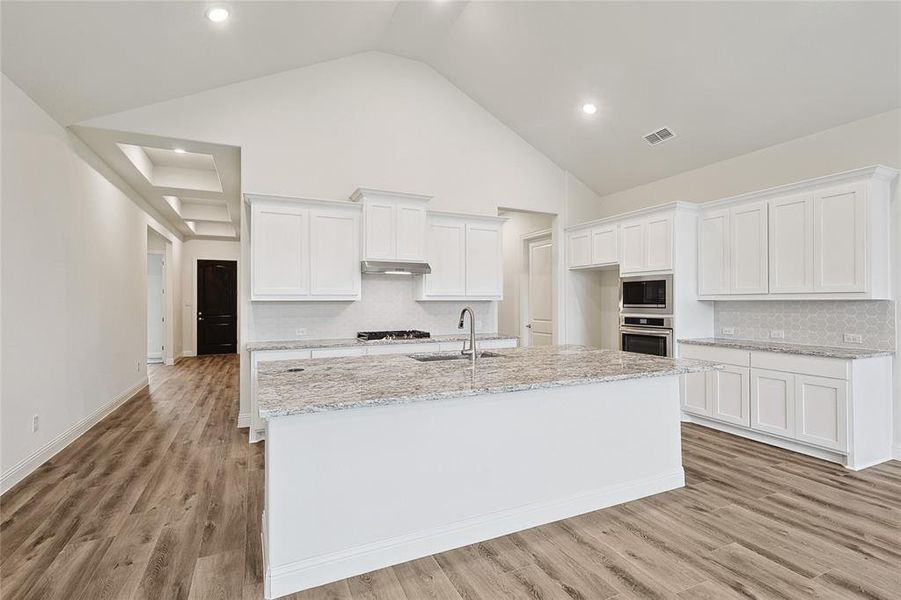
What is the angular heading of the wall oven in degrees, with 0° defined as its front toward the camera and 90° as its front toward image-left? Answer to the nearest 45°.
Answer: approximately 45°

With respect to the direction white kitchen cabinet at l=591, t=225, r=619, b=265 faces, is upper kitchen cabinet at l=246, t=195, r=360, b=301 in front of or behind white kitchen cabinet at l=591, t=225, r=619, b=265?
in front

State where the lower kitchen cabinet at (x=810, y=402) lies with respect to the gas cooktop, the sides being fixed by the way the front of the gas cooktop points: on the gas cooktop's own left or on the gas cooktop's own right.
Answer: on the gas cooktop's own left

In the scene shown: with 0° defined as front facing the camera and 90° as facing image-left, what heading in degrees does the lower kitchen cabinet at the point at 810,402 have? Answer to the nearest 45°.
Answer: approximately 45°

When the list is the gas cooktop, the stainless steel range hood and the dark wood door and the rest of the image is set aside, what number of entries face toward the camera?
3

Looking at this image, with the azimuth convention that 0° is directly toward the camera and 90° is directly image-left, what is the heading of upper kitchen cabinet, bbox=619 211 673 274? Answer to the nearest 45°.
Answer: approximately 45°

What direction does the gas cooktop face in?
toward the camera

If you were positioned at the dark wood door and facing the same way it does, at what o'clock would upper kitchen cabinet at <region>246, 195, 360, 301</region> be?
The upper kitchen cabinet is roughly at 12 o'clock from the dark wood door.

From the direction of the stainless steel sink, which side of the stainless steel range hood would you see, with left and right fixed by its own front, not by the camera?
front

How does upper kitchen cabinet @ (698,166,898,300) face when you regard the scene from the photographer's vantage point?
facing the viewer and to the left of the viewer
